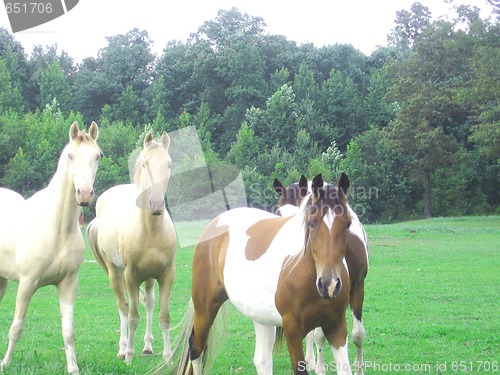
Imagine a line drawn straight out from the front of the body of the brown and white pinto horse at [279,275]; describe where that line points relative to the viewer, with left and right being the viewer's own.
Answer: facing the viewer and to the right of the viewer

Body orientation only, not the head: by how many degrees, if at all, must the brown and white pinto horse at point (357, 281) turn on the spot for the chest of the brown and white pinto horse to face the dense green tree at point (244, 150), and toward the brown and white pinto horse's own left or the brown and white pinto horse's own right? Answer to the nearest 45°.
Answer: approximately 135° to the brown and white pinto horse's own right

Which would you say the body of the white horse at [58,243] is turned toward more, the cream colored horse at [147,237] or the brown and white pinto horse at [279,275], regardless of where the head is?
the brown and white pinto horse

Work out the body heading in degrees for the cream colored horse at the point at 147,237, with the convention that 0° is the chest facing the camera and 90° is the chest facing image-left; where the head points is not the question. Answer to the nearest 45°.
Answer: approximately 315°

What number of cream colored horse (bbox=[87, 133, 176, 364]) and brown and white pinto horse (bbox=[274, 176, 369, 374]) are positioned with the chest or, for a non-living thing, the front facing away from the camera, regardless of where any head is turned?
0

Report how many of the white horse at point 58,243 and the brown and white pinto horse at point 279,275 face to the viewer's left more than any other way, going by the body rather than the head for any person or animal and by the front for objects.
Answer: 0

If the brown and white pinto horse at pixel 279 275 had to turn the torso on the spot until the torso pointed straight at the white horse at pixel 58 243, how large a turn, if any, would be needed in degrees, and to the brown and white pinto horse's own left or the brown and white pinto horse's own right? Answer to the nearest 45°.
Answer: approximately 180°

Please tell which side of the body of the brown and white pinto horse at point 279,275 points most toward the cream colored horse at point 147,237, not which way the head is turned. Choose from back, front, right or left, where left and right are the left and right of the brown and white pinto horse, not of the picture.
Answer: back

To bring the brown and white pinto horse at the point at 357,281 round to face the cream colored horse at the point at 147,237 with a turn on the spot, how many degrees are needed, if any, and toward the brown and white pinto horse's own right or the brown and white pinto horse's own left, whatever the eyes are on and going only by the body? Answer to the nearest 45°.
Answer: approximately 90° to the brown and white pinto horse's own right

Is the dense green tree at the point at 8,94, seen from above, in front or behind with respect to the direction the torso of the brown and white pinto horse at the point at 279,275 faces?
behind

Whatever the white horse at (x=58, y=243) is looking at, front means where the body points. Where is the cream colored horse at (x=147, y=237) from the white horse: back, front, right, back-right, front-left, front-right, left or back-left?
left

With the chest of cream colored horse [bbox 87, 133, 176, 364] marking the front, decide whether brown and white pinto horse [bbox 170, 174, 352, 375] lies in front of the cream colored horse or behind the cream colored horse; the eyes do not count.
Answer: in front

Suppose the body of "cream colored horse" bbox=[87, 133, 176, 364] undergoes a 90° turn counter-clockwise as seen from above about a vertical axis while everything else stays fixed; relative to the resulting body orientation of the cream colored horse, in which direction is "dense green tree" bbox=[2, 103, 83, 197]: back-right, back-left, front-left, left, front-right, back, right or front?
front-left

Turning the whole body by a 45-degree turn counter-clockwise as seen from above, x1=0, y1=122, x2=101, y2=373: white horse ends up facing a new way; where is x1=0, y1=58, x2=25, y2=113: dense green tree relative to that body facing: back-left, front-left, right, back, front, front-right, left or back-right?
left
